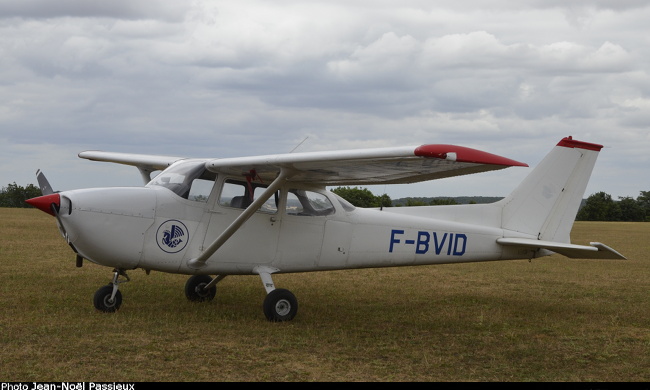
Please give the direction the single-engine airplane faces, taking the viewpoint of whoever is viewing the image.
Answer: facing the viewer and to the left of the viewer
